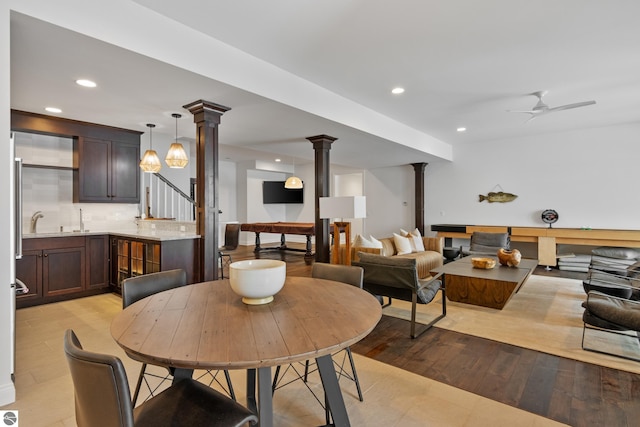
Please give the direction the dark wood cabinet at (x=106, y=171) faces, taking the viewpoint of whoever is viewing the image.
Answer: facing the viewer and to the right of the viewer

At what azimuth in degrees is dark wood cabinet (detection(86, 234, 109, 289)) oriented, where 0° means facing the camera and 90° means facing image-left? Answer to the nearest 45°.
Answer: approximately 0°

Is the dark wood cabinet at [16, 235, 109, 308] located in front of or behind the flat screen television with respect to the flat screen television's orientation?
in front

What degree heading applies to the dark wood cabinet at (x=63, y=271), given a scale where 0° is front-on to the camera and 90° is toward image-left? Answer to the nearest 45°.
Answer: approximately 315°

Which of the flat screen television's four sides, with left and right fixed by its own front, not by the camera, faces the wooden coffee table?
front

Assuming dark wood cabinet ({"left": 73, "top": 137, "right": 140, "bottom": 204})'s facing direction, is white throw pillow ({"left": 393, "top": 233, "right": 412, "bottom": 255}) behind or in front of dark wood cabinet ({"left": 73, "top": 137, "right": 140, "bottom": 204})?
in front

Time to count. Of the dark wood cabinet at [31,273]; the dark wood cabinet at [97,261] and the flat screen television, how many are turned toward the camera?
3
